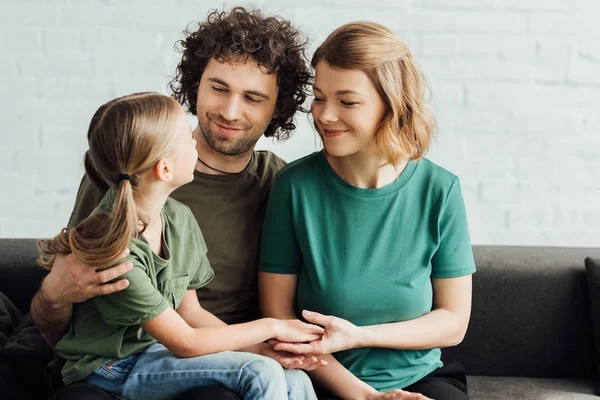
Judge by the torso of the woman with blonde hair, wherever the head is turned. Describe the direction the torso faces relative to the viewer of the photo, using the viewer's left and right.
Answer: facing the viewer

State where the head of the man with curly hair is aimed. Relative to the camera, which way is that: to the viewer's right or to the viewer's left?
to the viewer's left

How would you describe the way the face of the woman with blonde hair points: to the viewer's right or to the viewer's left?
to the viewer's left

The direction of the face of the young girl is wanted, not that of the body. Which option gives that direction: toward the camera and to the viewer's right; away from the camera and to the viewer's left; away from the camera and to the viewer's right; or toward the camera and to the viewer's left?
away from the camera and to the viewer's right

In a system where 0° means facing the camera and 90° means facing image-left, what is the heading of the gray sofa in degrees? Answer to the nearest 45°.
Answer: approximately 0°
